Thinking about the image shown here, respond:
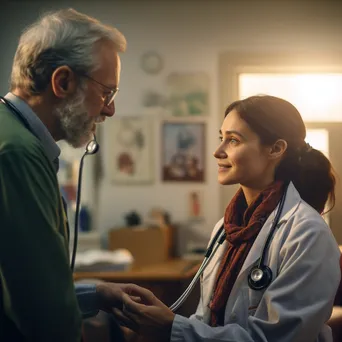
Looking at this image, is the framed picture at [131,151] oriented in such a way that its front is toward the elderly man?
yes

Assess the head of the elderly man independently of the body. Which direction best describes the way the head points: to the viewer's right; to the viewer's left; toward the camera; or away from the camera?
to the viewer's right

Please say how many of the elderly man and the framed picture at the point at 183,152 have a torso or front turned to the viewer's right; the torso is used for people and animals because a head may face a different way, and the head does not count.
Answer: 1

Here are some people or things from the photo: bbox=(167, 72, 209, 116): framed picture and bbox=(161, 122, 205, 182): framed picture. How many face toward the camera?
2

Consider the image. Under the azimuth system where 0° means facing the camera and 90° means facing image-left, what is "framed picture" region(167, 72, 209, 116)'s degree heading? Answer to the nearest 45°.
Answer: approximately 0°

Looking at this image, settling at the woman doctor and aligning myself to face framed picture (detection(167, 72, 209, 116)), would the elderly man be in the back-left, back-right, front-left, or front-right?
back-left

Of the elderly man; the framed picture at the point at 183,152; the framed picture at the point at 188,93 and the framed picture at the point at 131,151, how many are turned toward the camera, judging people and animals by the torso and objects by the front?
3

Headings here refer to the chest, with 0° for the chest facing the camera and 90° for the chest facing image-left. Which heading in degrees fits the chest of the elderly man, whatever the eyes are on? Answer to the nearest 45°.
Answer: approximately 270°

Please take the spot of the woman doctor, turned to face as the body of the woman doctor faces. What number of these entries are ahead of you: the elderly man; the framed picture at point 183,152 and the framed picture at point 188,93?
1

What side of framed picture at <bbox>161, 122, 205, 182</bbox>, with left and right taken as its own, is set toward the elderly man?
front

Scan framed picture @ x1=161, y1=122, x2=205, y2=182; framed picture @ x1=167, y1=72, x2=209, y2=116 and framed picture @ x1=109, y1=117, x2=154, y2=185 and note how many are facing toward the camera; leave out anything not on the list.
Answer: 3
